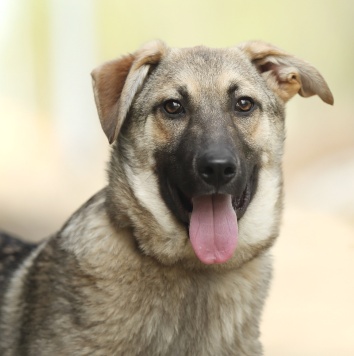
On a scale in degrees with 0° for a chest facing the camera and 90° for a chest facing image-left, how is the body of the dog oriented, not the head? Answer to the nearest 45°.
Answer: approximately 315°
